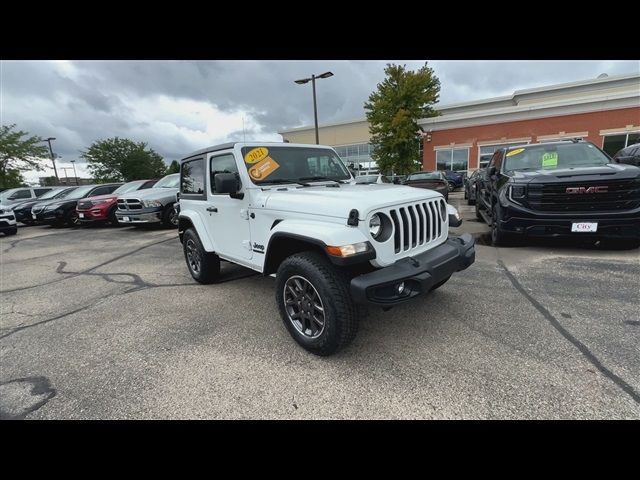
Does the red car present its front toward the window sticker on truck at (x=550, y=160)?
no

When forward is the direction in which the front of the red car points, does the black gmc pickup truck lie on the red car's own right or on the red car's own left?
on the red car's own left

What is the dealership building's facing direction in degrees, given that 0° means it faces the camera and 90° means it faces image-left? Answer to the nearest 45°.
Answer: approximately 45°

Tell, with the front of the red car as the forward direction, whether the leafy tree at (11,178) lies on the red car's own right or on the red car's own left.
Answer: on the red car's own right

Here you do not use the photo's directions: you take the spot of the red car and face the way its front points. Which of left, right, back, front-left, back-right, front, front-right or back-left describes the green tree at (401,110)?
back-left

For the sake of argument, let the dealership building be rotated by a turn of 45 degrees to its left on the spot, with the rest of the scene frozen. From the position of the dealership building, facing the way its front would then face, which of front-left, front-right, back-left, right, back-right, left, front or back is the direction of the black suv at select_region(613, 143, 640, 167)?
front

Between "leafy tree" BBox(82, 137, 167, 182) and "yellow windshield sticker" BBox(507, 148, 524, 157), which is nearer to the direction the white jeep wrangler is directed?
the yellow windshield sticker

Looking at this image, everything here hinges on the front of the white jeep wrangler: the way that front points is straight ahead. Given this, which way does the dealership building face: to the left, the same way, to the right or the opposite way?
to the right

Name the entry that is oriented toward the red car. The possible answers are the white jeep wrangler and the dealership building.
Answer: the dealership building

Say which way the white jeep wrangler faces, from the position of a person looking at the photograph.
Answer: facing the viewer and to the right of the viewer

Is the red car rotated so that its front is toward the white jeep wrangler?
no

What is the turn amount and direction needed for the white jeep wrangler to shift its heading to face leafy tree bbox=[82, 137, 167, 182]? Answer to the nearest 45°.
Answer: approximately 180°

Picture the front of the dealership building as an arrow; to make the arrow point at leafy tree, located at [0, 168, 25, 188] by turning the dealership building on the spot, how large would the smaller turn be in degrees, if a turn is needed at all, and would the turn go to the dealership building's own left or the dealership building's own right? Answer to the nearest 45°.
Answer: approximately 45° to the dealership building's own right

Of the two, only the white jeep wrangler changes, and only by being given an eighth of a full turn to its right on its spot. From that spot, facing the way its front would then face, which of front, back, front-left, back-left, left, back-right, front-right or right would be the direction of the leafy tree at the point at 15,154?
back-right

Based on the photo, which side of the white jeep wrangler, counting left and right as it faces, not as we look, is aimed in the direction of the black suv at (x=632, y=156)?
left

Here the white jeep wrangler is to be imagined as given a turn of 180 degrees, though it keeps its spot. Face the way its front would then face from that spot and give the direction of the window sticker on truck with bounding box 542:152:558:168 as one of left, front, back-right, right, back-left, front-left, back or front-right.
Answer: right

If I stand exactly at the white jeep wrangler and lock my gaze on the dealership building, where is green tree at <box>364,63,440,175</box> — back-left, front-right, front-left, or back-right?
front-left

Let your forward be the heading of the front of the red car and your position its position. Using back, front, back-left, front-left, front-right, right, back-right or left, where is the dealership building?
back-left

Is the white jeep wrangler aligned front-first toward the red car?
no
